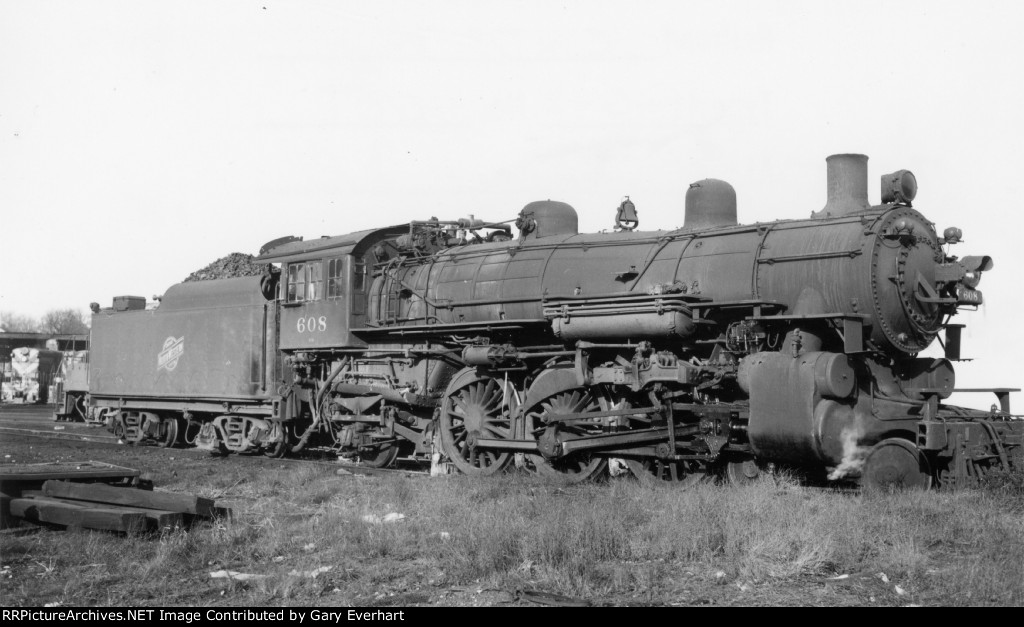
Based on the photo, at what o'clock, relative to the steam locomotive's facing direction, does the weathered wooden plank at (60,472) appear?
The weathered wooden plank is roughly at 4 o'clock from the steam locomotive.

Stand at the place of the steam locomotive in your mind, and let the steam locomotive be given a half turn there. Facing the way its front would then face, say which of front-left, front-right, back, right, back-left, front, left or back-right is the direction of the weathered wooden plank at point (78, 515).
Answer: left

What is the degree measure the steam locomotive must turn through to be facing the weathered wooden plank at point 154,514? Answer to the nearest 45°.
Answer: approximately 90° to its right

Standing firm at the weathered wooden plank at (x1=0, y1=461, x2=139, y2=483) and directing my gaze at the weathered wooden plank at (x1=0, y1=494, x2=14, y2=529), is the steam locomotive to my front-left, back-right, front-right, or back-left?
back-left

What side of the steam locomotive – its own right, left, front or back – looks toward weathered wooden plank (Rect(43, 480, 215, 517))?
right

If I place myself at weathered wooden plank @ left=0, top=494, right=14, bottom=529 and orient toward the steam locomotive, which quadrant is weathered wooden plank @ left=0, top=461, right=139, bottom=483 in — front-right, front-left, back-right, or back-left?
front-left
